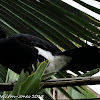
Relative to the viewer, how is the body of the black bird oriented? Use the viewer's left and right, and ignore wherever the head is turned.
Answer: facing to the left of the viewer
